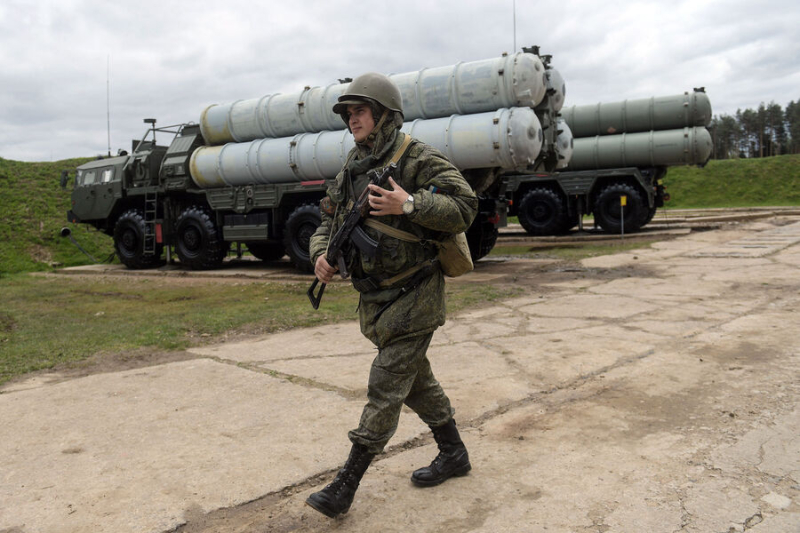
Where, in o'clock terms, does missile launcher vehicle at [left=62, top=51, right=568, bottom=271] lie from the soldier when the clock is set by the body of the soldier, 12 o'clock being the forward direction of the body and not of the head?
The missile launcher vehicle is roughly at 4 o'clock from the soldier.

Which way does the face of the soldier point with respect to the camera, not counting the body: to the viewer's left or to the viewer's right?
to the viewer's left

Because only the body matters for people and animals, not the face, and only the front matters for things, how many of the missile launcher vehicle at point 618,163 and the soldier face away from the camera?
0

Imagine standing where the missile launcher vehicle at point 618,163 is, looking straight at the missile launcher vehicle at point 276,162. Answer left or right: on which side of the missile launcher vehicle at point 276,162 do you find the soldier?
left

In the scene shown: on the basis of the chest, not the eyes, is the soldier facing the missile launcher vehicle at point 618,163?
no

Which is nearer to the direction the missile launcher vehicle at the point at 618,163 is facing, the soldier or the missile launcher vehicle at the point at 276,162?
the missile launcher vehicle

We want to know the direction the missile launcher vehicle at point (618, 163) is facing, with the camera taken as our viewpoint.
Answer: facing to the left of the viewer

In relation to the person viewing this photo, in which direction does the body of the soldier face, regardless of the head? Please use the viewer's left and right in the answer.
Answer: facing the viewer and to the left of the viewer

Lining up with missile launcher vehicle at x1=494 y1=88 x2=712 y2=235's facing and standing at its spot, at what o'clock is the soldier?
The soldier is roughly at 9 o'clock from the missile launcher vehicle.
